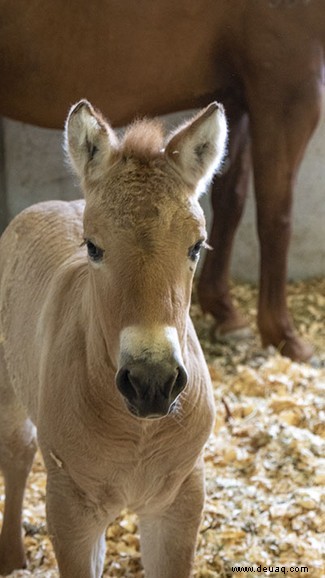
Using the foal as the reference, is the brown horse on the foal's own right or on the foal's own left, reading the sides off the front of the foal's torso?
on the foal's own left

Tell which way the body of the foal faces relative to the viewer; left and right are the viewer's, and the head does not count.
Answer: facing the viewer and to the right of the viewer
